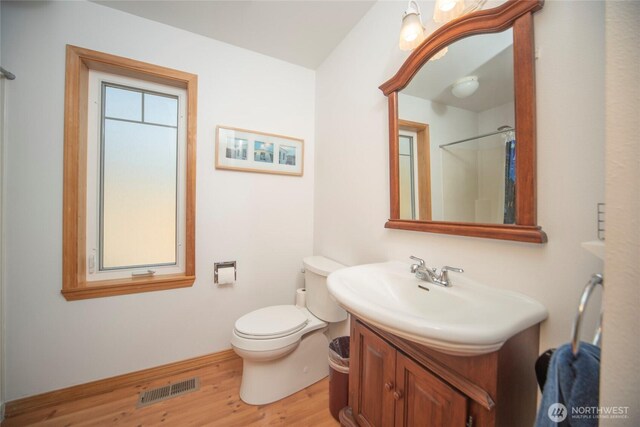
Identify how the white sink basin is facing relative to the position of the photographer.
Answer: facing the viewer and to the left of the viewer

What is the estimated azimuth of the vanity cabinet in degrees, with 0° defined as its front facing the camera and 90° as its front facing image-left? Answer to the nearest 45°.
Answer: approximately 45°

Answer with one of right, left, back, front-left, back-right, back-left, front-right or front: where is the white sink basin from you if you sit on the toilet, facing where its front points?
left

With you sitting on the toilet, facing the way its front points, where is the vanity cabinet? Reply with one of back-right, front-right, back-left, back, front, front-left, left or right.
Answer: left

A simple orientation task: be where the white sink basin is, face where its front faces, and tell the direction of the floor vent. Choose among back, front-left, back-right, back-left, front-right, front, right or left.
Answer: front-right

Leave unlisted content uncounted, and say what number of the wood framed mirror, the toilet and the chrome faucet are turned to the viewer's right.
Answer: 0

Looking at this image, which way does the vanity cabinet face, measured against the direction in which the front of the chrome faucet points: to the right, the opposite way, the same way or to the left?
the same way

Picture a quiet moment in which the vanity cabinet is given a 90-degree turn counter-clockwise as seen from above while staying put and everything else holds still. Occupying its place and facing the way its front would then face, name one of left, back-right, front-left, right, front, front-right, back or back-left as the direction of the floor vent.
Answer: back-right

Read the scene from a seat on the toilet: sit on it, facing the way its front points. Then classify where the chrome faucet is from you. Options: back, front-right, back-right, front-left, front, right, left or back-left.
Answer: left

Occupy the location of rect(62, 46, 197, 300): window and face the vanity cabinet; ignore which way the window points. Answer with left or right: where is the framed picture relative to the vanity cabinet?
left

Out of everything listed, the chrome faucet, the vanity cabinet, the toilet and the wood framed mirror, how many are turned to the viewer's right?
0

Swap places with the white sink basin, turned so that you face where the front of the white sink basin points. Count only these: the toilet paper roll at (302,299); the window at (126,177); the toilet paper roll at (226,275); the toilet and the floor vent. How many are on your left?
0

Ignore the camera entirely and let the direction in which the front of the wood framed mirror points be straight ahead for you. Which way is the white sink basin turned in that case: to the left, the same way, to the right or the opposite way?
the same way

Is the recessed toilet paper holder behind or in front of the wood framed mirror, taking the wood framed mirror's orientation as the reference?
in front

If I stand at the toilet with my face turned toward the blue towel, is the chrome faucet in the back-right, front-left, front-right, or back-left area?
front-left
